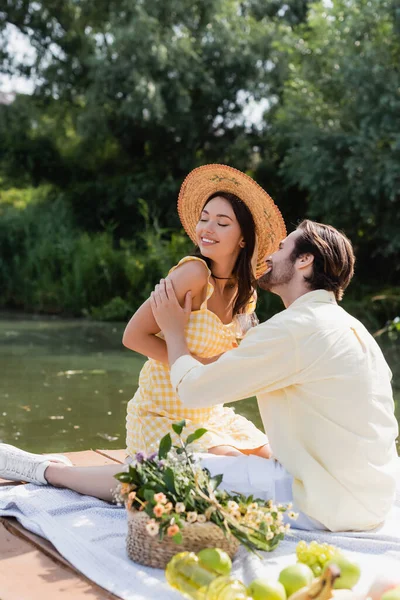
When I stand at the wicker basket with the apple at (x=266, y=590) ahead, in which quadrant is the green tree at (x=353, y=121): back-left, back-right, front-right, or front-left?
back-left

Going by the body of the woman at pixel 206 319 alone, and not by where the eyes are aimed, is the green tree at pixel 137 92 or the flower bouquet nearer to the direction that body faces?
the flower bouquet

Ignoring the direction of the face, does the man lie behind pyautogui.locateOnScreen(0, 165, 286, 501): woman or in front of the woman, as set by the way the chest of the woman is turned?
in front

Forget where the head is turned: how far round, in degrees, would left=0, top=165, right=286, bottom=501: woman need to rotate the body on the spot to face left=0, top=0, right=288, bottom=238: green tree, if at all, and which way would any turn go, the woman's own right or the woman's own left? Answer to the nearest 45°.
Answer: approximately 135° to the woman's own left

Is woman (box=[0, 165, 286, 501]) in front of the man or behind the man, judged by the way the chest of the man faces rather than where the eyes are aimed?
in front

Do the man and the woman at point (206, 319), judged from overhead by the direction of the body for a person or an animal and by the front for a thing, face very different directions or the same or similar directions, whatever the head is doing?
very different directions

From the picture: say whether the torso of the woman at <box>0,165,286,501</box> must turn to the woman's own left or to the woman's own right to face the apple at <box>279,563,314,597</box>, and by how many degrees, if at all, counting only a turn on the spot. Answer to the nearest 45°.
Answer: approximately 45° to the woman's own right

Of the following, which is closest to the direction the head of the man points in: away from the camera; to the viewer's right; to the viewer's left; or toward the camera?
to the viewer's left

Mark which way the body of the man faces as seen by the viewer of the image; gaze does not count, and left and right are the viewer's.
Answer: facing away from the viewer and to the left of the viewer

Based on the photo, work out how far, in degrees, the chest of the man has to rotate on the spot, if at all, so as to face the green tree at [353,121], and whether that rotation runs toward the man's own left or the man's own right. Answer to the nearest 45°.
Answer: approximately 45° to the man's own right

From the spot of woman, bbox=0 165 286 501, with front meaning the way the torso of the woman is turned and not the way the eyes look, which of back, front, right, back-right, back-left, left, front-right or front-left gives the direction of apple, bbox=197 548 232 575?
front-right

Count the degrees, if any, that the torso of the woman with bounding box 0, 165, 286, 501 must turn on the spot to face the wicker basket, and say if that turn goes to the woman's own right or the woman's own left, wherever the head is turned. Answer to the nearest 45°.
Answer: approximately 45° to the woman's own right
